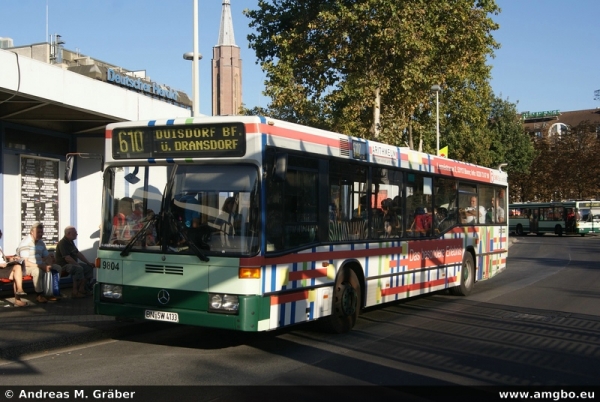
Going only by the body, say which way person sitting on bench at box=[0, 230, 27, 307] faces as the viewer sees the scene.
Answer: to the viewer's right

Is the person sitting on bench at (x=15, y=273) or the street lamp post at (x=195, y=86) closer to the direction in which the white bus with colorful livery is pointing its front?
the person sitting on bench

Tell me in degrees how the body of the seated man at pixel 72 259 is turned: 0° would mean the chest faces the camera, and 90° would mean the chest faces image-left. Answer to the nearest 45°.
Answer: approximately 315°

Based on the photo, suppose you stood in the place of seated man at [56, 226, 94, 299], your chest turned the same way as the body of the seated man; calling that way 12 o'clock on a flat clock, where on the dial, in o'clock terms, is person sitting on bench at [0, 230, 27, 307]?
The person sitting on bench is roughly at 3 o'clock from the seated man.

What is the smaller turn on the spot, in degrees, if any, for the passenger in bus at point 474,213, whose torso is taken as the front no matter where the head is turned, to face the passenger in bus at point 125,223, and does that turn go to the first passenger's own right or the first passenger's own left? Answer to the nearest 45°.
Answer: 0° — they already face them

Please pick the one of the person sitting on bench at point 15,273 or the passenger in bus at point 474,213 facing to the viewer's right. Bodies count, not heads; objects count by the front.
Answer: the person sitting on bench

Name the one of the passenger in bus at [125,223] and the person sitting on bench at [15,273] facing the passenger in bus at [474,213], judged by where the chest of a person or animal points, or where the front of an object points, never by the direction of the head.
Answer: the person sitting on bench

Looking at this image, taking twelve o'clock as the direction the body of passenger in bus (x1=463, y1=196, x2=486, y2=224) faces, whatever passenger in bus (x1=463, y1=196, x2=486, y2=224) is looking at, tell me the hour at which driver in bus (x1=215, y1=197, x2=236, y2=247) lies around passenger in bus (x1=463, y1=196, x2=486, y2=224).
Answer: driver in bus (x1=215, y1=197, x2=236, y2=247) is roughly at 11 o'clock from passenger in bus (x1=463, y1=196, x2=486, y2=224).

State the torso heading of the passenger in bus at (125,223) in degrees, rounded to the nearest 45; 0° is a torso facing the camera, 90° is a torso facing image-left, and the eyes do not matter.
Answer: approximately 45°

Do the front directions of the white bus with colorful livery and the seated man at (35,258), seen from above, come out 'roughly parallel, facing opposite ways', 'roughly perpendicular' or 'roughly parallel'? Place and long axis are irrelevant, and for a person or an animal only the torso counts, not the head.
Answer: roughly perpendicular

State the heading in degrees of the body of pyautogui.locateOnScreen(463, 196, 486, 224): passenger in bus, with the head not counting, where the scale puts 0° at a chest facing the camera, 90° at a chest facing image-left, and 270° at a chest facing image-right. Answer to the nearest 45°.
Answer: approximately 45°
